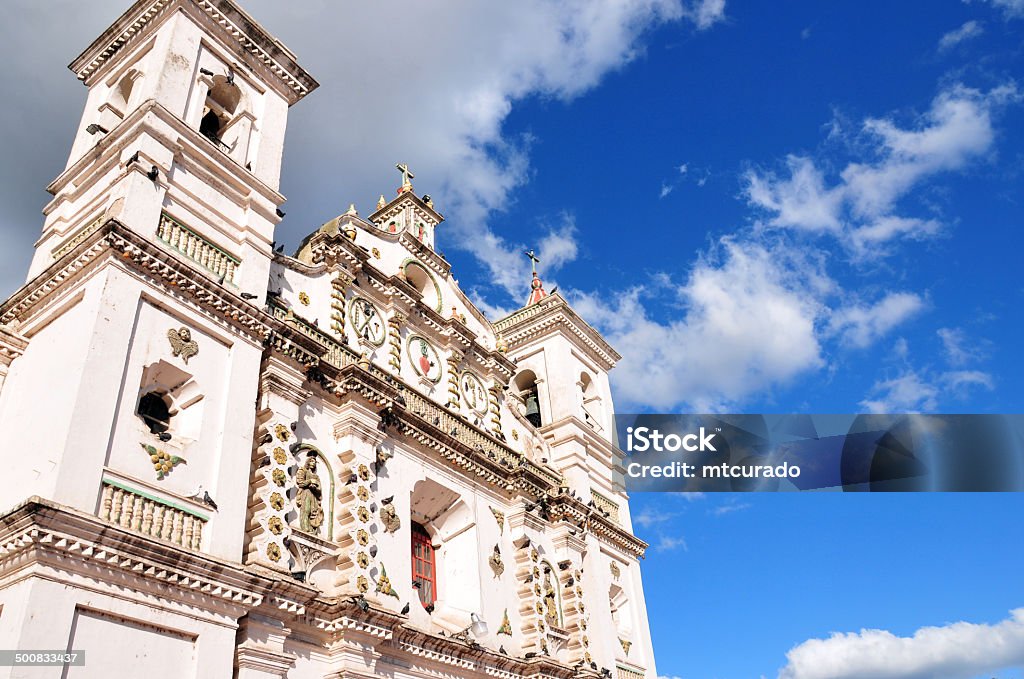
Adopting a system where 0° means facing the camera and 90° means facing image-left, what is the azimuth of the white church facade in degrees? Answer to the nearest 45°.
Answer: approximately 315°
